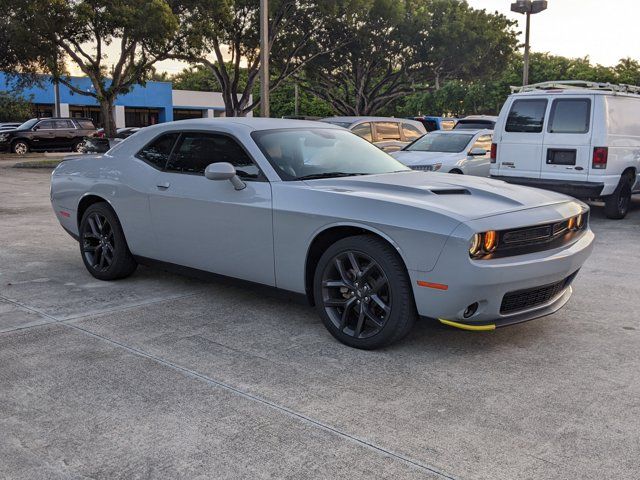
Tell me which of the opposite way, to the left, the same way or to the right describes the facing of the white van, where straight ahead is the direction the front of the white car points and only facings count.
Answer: the opposite way

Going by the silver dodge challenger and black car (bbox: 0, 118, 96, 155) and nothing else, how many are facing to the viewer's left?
1

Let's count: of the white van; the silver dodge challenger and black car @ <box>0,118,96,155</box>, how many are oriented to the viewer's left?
1

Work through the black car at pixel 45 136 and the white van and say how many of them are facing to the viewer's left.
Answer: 1

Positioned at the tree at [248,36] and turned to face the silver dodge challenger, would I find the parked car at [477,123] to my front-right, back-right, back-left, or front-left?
front-left

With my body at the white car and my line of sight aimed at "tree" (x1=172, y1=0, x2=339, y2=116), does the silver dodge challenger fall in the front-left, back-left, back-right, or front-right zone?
back-left

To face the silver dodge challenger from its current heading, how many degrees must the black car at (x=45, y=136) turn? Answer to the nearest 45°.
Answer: approximately 90° to its left

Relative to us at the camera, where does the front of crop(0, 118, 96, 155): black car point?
facing to the left of the viewer

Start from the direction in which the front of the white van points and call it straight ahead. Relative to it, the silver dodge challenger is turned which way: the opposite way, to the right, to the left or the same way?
to the right

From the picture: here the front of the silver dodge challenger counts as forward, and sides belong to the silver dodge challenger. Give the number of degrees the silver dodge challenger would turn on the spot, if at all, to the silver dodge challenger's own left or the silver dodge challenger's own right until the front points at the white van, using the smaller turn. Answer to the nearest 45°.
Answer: approximately 90° to the silver dodge challenger's own left

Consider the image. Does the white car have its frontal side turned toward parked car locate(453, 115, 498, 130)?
no

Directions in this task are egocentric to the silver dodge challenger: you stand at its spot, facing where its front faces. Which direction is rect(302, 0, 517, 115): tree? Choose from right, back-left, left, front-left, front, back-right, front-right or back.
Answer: back-left

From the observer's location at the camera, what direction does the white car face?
facing the viewer and to the left of the viewer

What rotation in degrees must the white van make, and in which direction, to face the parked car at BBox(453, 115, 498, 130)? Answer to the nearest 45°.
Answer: approximately 45° to its left

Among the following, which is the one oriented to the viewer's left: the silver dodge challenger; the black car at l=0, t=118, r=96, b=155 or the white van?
the black car
